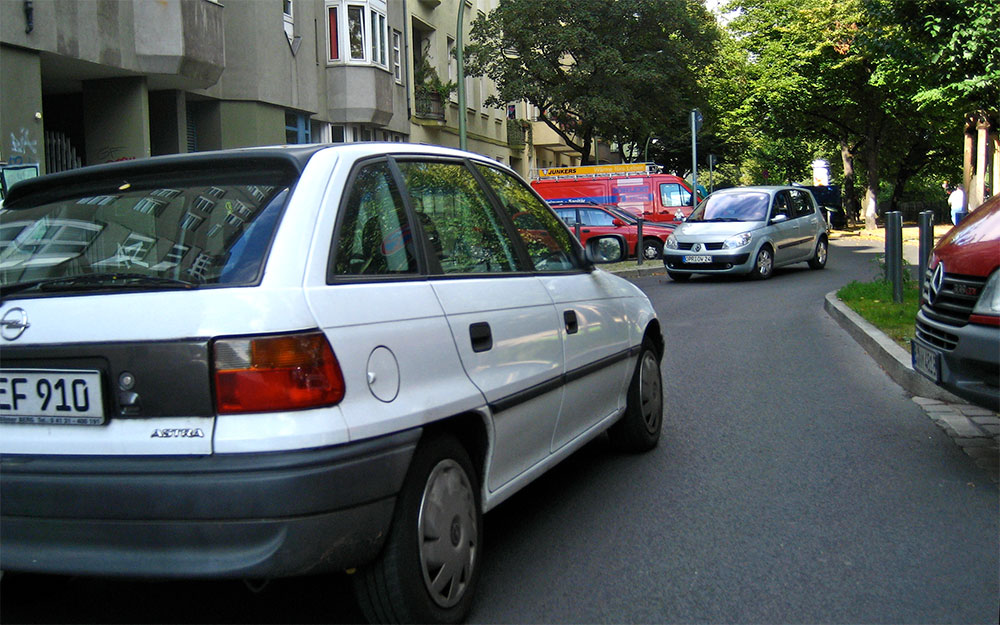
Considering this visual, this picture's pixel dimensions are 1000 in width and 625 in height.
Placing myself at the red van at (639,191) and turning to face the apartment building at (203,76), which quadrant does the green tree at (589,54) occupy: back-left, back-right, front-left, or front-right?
back-right

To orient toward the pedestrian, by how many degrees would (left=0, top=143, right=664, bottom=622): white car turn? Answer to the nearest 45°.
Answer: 0° — it already faces them

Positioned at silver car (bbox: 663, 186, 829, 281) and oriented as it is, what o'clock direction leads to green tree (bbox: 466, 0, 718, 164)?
The green tree is roughly at 4 o'clock from the silver car.

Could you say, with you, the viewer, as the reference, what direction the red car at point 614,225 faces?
facing to the right of the viewer

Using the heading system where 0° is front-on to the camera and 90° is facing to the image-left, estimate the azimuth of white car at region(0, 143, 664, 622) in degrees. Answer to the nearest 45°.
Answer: approximately 225°

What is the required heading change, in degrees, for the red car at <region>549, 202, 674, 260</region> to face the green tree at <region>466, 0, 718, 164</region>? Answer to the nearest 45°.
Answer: approximately 90° to its left

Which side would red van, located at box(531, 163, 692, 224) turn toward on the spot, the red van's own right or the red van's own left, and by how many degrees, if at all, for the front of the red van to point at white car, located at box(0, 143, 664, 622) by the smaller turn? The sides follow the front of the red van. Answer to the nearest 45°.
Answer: approximately 90° to the red van's own right

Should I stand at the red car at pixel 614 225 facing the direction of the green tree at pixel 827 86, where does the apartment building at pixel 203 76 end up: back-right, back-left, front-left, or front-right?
back-left

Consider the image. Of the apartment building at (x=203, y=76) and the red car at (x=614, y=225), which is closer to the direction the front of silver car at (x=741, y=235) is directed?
the apartment building

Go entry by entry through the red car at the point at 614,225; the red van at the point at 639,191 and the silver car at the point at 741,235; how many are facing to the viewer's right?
2

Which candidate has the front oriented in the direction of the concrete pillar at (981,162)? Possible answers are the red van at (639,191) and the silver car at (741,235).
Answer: the red van

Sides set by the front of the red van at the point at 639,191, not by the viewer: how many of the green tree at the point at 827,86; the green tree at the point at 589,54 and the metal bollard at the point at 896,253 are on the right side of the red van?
1
